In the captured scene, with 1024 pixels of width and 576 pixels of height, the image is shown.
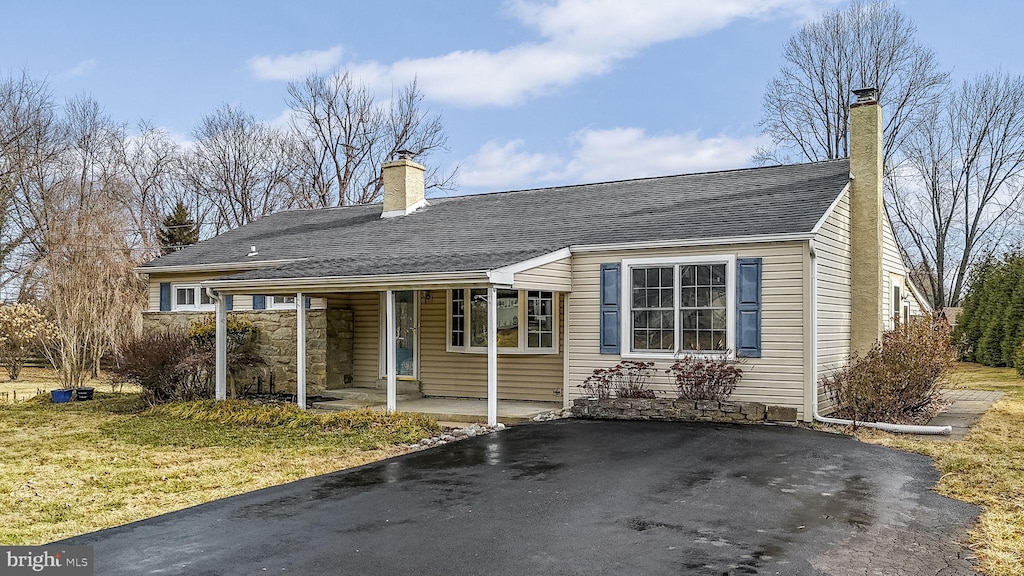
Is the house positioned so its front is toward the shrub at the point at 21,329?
no

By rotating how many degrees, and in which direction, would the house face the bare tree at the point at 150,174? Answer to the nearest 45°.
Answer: approximately 90° to its right

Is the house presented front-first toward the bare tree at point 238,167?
no

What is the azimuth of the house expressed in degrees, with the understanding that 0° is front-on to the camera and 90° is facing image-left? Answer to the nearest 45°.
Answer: approximately 45°

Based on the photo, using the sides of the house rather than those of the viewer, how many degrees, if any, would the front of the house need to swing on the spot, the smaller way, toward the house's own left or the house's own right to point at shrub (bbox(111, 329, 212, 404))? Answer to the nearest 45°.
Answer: approximately 45° to the house's own right

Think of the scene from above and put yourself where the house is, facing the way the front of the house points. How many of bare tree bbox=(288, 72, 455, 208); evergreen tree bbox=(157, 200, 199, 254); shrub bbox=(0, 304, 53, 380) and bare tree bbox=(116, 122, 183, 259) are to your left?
0

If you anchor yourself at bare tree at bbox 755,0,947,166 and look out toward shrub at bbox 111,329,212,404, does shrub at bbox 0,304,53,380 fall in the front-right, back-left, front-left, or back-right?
front-right

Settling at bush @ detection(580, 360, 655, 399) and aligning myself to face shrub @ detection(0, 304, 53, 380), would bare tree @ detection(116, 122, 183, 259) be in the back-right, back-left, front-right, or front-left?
front-right

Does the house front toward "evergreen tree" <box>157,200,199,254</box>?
no

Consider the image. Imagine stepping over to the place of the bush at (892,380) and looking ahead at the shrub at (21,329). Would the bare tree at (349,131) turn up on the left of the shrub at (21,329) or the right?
right

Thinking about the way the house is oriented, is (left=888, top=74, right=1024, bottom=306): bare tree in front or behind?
behind

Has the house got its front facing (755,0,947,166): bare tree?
no
